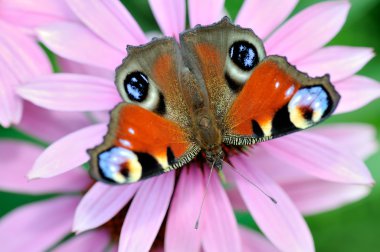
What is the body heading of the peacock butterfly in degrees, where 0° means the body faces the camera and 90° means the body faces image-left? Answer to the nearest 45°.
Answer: approximately 0°

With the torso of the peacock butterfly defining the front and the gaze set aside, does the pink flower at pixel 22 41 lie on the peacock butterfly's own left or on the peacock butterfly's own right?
on the peacock butterfly's own right
